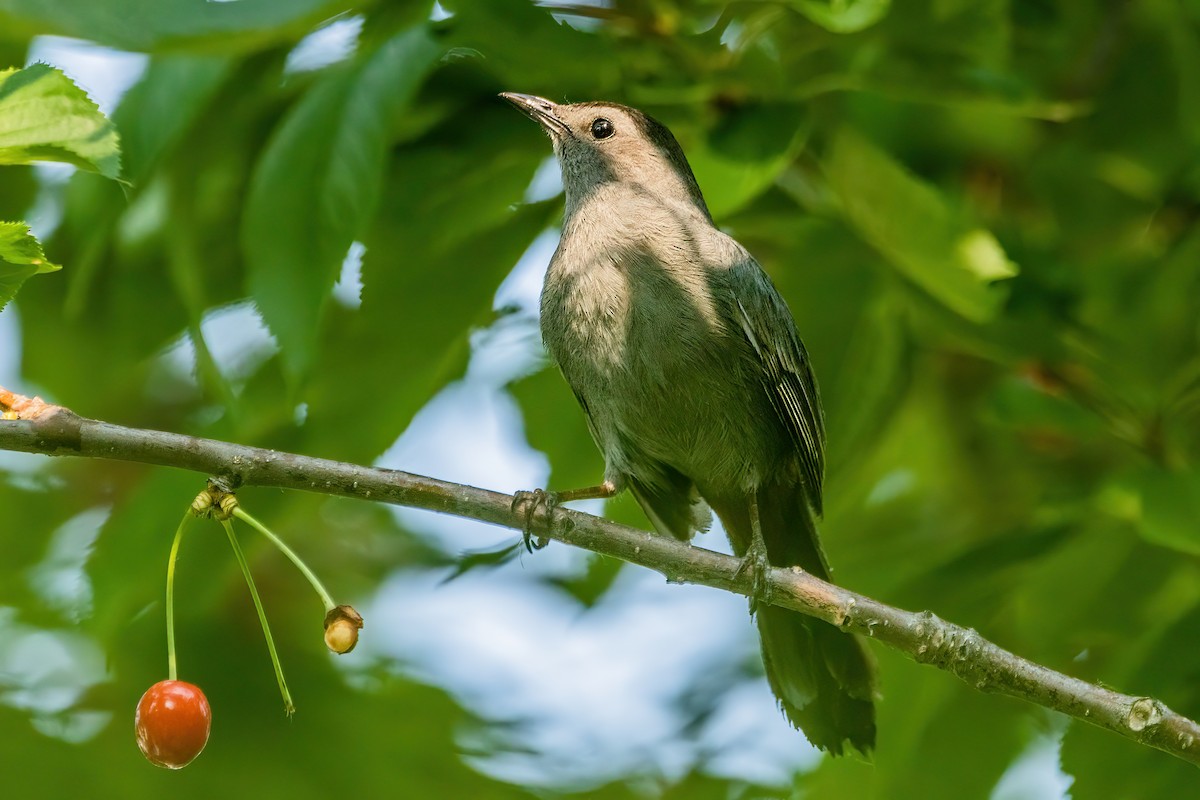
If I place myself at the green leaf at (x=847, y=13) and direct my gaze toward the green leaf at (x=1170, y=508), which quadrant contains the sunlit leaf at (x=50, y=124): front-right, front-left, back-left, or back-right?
back-right

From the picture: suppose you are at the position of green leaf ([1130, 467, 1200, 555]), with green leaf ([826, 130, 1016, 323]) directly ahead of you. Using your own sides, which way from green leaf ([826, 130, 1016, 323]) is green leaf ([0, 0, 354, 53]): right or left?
left

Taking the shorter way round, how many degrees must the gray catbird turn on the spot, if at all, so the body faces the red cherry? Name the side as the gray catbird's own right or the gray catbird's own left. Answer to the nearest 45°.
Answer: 0° — it already faces it

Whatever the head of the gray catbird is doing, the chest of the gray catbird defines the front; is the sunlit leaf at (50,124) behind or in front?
in front

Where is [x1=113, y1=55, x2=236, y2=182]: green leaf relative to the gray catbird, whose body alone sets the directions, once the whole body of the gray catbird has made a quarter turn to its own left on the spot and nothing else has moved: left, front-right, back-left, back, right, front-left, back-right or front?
back-right

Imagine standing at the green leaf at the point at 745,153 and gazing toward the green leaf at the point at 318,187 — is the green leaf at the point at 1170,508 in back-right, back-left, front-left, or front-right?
back-left

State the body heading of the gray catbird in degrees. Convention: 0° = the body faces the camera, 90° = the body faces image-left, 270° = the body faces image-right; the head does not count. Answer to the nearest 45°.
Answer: approximately 45°

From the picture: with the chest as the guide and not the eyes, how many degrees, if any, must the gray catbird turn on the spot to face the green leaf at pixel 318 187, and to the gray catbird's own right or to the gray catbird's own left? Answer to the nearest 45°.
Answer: approximately 45° to the gray catbird's own right

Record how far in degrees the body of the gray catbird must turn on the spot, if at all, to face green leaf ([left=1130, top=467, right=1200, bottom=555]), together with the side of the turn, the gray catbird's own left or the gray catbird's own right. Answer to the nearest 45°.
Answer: approximately 90° to the gray catbird's own left
